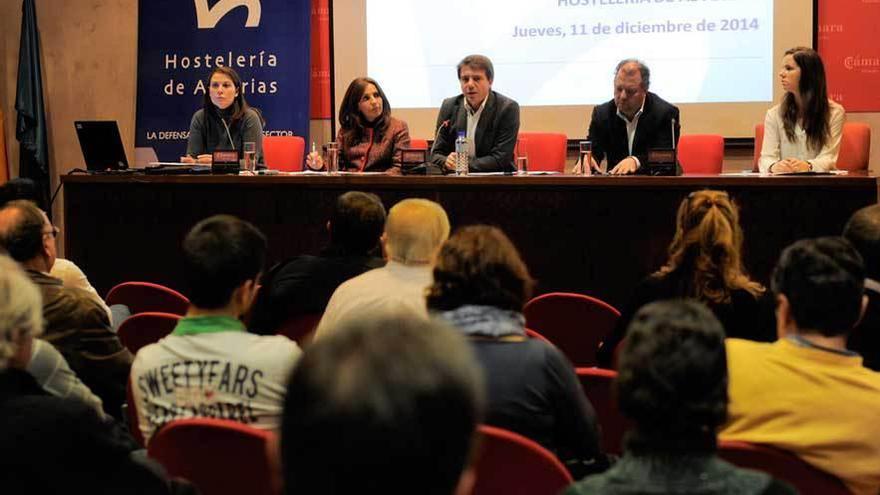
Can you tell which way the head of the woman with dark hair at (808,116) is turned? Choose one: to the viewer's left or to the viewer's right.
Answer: to the viewer's left

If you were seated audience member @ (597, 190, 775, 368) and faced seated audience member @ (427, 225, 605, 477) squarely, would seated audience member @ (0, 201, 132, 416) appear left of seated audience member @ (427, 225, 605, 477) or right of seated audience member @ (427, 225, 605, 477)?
right

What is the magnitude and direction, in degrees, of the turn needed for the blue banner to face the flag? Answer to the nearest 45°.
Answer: approximately 135° to its right

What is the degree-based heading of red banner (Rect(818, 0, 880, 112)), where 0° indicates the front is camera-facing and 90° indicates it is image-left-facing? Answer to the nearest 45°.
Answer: approximately 0°

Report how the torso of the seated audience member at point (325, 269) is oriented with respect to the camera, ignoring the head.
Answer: away from the camera

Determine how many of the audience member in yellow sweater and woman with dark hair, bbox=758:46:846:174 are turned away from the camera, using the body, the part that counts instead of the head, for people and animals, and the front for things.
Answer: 1

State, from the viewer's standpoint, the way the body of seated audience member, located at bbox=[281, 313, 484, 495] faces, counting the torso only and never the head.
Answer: away from the camera

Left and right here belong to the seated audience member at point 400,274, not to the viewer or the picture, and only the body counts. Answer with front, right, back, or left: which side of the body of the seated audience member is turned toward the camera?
back

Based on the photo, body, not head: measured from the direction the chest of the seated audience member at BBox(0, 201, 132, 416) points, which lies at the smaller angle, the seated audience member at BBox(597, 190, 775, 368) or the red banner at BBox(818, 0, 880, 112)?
the red banner

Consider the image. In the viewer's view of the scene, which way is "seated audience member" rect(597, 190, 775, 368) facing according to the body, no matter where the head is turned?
away from the camera

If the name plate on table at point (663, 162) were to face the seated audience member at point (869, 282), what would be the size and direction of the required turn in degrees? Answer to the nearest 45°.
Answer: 0° — it already faces them

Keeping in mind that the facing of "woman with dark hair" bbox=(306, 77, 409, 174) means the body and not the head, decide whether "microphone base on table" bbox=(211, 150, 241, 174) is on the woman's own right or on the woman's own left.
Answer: on the woman's own right

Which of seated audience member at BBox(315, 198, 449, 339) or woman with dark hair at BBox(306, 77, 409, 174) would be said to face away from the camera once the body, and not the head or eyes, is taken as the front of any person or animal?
the seated audience member

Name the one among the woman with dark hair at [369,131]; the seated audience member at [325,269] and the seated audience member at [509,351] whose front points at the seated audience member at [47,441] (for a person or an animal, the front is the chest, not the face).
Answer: the woman with dark hair

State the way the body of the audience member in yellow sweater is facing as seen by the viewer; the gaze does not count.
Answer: away from the camera
